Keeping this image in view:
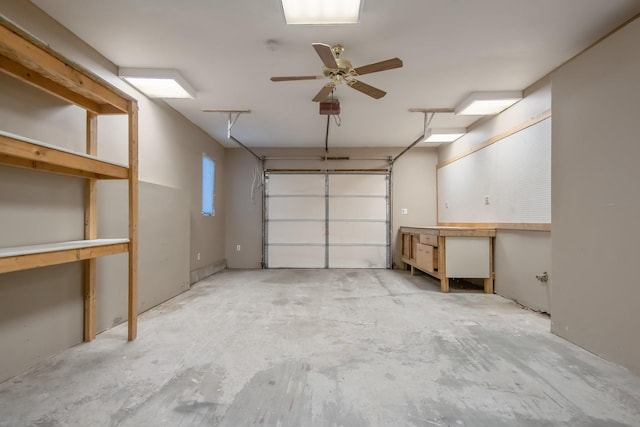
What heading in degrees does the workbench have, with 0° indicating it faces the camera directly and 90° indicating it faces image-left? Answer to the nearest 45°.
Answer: approximately 90°

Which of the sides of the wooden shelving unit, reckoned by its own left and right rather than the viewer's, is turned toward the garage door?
left

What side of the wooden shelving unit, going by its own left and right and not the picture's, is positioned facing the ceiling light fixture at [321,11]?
front

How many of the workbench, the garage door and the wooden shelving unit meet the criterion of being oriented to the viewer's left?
1

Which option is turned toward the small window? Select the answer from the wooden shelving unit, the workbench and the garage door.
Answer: the workbench

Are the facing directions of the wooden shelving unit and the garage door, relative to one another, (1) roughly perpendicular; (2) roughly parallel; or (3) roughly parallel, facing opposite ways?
roughly perpendicular

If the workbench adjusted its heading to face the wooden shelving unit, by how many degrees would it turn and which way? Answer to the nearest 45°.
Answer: approximately 45° to its left

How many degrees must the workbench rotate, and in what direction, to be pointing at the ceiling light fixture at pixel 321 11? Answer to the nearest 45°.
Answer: approximately 90° to its left

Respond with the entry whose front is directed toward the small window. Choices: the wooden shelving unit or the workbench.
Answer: the workbench

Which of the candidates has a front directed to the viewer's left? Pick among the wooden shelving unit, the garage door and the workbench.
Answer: the workbench

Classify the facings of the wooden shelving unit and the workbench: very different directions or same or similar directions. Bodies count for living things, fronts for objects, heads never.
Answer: very different directions
